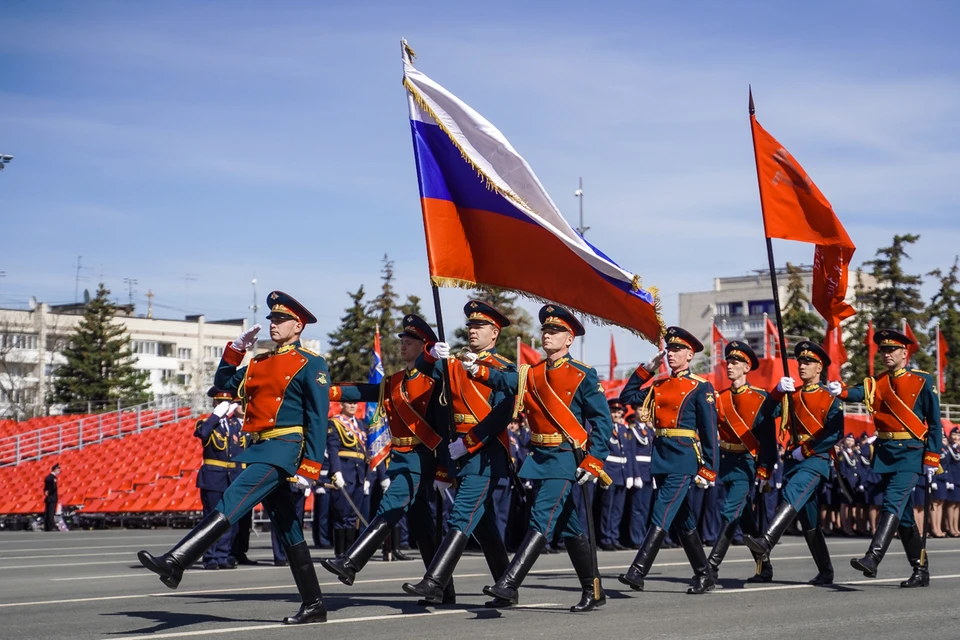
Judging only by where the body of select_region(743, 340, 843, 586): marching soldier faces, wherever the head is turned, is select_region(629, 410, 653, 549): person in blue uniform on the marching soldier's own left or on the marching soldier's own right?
on the marching soldier's own right

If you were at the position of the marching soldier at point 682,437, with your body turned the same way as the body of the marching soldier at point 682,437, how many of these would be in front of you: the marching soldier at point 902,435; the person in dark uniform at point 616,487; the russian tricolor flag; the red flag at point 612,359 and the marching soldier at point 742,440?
1

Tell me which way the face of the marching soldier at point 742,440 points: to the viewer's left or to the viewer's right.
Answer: to the viewer's left

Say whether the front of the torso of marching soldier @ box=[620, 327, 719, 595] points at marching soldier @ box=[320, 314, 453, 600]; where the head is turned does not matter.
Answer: yes

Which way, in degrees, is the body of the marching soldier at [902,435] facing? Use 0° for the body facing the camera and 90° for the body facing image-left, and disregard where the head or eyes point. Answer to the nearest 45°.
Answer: approximately 45°

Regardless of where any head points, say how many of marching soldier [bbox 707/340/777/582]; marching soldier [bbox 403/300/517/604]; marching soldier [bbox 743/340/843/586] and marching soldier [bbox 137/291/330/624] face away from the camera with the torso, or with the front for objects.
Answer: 0

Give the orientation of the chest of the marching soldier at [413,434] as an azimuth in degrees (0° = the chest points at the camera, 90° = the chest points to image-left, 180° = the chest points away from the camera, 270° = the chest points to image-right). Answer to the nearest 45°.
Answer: approximately 45°

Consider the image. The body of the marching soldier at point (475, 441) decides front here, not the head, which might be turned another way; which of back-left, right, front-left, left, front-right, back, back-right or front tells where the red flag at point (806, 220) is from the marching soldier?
back

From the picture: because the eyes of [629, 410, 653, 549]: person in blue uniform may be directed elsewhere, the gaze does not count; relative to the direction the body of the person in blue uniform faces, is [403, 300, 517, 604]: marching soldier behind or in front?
in front

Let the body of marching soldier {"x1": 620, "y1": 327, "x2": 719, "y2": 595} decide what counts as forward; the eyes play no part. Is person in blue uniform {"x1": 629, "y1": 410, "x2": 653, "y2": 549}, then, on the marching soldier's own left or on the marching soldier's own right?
on the marching soldier's own right

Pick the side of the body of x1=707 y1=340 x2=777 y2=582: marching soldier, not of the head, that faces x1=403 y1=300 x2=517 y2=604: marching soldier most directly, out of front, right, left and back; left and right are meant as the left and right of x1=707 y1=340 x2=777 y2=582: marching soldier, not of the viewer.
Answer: front

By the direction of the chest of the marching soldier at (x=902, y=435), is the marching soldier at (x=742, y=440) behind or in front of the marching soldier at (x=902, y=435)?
in front

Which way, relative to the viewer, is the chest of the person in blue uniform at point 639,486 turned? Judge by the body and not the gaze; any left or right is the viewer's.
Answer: facing the viewer

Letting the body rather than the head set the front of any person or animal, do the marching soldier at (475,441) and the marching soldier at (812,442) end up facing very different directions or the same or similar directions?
same or similar directions

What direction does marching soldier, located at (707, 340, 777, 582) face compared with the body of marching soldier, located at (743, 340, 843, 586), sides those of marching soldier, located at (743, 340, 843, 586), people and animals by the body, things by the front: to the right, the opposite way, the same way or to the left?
the same way

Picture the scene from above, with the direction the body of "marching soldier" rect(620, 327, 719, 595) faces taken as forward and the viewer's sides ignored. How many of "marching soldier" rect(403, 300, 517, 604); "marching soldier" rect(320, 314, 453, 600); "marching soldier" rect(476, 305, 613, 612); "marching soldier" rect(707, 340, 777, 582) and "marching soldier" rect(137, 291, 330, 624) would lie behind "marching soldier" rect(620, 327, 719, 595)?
1

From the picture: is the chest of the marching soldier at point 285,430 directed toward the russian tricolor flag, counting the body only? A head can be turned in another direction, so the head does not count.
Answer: no

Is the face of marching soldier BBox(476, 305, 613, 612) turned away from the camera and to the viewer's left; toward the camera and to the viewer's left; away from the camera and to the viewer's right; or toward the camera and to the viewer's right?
toward the camera and to the viewer's left

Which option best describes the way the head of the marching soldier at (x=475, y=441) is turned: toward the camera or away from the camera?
toward the camera

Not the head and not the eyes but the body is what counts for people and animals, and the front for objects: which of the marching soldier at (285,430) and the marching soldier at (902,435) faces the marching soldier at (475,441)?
the marching soldier at (902,435)
